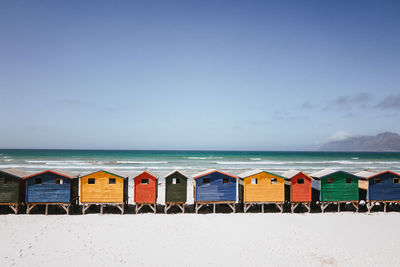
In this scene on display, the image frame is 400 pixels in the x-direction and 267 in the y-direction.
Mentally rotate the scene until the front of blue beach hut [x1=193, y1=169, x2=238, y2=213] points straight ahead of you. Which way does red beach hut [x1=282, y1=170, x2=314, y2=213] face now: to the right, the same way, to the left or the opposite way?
the same way

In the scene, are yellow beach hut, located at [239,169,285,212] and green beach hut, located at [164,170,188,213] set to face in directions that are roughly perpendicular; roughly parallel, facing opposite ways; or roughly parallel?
roughly parallel
